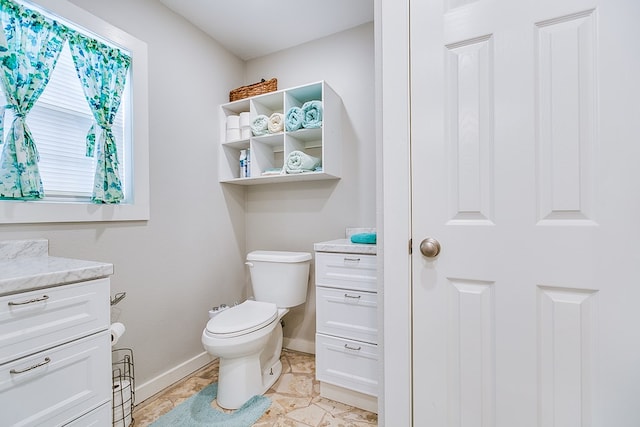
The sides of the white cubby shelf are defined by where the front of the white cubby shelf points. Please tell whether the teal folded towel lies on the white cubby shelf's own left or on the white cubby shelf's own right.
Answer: on the white cubby shelf's own left

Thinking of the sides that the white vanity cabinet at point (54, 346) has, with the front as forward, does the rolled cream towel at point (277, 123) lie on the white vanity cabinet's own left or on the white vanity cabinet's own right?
on the white vanity cabinet's own left

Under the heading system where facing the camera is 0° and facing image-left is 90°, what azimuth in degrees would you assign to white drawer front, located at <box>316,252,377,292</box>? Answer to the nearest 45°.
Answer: approximately 45°

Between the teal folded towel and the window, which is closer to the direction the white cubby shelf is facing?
the window

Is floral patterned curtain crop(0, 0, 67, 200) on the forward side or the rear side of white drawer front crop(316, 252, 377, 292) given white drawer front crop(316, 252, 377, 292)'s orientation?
on the forward side

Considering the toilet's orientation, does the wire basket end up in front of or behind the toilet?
in front

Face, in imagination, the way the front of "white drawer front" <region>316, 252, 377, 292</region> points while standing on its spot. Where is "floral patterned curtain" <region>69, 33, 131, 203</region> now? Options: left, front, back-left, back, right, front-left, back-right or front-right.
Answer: front-right

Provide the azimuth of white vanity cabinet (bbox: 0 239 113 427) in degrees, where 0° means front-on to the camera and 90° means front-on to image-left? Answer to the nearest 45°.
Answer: approximately 315°

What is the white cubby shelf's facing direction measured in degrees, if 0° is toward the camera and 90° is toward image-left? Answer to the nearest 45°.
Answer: approximately 45°
